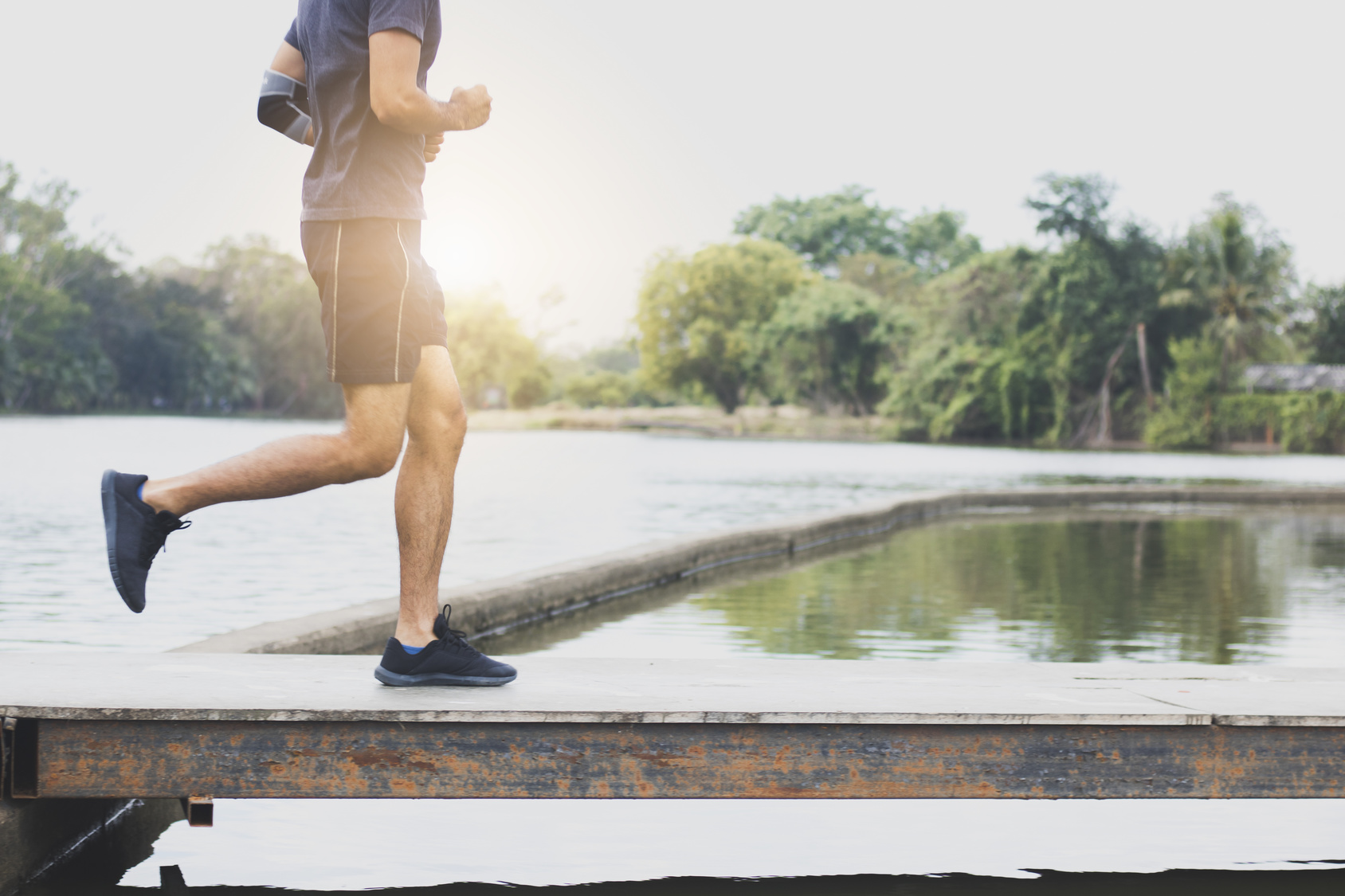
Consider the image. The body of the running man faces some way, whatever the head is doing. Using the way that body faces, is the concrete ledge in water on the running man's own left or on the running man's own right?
on the running man's own left

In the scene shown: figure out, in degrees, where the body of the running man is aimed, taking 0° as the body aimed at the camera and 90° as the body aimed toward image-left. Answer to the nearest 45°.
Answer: approximately 270°
